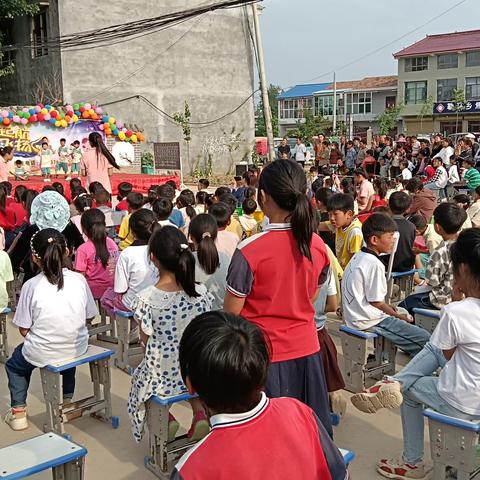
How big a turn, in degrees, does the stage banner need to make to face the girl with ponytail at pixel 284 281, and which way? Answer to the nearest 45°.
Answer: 0° — it already faces them

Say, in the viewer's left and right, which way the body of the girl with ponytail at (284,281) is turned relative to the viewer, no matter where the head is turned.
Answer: facing away from the viewer and to the left of the viewer

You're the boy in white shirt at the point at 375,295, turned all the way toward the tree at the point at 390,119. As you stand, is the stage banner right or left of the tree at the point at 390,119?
left

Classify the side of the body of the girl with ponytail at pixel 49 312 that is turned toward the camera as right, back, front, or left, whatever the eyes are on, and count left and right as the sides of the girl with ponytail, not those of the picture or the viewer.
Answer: back

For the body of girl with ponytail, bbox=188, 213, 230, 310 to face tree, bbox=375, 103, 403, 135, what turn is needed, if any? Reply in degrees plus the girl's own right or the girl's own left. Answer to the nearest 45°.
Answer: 0° — they already face it

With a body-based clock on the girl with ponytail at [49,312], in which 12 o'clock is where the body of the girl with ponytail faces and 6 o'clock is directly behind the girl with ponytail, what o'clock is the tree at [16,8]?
The tree is roughly at 12 o'clock from the girl with ponytail.

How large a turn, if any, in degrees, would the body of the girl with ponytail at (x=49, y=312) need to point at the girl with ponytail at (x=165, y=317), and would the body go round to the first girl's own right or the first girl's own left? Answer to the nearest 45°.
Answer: approximately 135° to the first girl's own right

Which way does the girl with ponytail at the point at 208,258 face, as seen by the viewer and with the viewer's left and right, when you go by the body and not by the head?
facing away from the viewer

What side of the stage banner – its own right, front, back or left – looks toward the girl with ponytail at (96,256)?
front

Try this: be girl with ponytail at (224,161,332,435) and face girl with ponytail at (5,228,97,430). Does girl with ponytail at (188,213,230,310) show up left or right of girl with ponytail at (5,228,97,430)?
right

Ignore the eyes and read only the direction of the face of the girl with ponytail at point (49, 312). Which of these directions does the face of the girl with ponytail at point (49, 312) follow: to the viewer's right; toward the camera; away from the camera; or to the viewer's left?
away from the camera

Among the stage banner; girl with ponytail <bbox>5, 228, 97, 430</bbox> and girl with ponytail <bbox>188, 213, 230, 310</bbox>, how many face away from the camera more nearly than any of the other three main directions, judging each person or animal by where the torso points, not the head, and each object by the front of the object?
2

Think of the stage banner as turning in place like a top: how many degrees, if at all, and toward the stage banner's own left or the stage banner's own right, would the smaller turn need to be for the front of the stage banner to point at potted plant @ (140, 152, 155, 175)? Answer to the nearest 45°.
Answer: approximately 135° to the stage banner's own left

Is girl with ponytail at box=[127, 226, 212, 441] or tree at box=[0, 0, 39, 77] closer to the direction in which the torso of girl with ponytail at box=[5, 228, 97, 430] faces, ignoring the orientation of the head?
the tree

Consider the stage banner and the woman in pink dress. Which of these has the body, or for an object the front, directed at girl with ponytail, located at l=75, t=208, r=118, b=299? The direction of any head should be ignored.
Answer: the stage banner

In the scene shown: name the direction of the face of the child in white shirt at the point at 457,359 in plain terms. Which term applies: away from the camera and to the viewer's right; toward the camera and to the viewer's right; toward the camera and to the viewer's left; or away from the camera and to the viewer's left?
away from the camera and to the viewer's left

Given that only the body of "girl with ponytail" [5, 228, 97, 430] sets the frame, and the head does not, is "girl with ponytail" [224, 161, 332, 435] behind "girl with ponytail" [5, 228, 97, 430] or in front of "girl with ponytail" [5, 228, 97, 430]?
behind

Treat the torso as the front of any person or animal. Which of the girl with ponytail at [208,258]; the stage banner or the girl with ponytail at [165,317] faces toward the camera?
the stage banner

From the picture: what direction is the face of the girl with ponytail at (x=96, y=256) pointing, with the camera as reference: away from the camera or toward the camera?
away from the camera

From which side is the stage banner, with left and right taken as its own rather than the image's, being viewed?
front
